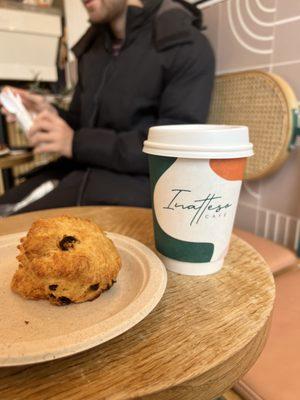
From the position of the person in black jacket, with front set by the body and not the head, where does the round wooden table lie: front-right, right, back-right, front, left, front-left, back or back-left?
front-left

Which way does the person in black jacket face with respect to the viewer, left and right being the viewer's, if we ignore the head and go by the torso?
facing the viewer and to the left of the viewer

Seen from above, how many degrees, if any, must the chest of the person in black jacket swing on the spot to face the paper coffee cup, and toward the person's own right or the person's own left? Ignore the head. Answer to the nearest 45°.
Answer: approximately 45° to the person's own left

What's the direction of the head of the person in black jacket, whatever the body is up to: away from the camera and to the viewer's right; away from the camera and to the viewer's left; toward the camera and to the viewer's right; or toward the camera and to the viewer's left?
toward the camera and to the viewer's left

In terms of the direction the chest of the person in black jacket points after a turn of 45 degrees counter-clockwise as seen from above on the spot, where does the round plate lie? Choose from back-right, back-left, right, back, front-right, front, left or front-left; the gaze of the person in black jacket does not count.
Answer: front

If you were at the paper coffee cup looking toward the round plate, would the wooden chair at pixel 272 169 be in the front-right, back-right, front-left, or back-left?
back-right

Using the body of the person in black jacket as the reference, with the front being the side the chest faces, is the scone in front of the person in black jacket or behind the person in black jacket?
in front
